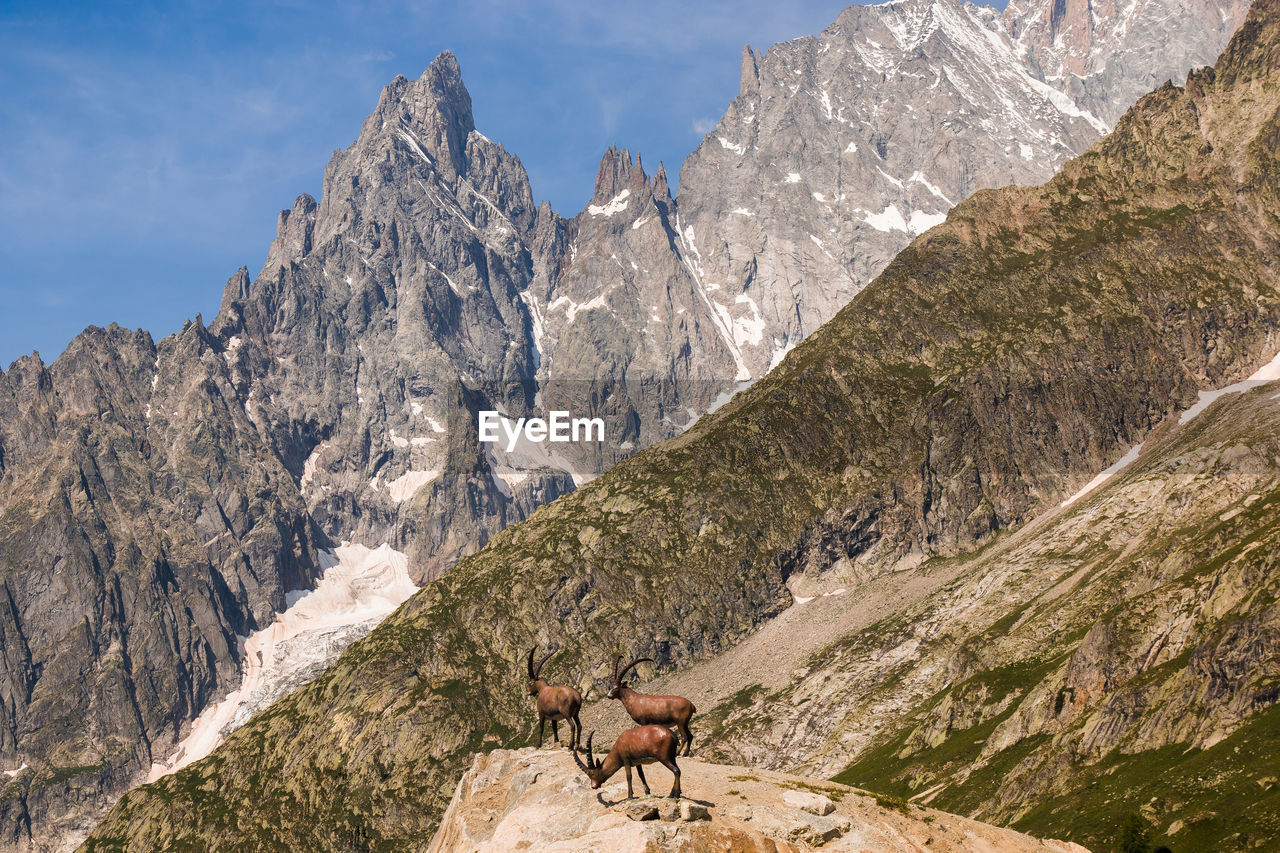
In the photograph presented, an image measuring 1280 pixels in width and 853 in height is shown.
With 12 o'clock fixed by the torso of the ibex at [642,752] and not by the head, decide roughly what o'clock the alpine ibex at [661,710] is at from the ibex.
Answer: The alpine ibex is roughly at 4 o'clock from the ibex.

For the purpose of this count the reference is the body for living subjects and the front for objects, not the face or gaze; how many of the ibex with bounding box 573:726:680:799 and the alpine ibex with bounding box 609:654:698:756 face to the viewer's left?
2

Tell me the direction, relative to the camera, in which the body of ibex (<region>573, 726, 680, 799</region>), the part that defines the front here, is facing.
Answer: to the viewer's left

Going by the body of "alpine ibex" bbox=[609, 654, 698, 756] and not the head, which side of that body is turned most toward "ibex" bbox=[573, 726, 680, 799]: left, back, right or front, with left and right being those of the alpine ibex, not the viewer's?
left

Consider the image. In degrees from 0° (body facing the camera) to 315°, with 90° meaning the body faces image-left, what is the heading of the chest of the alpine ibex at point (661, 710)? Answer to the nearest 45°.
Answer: approximately 90°
